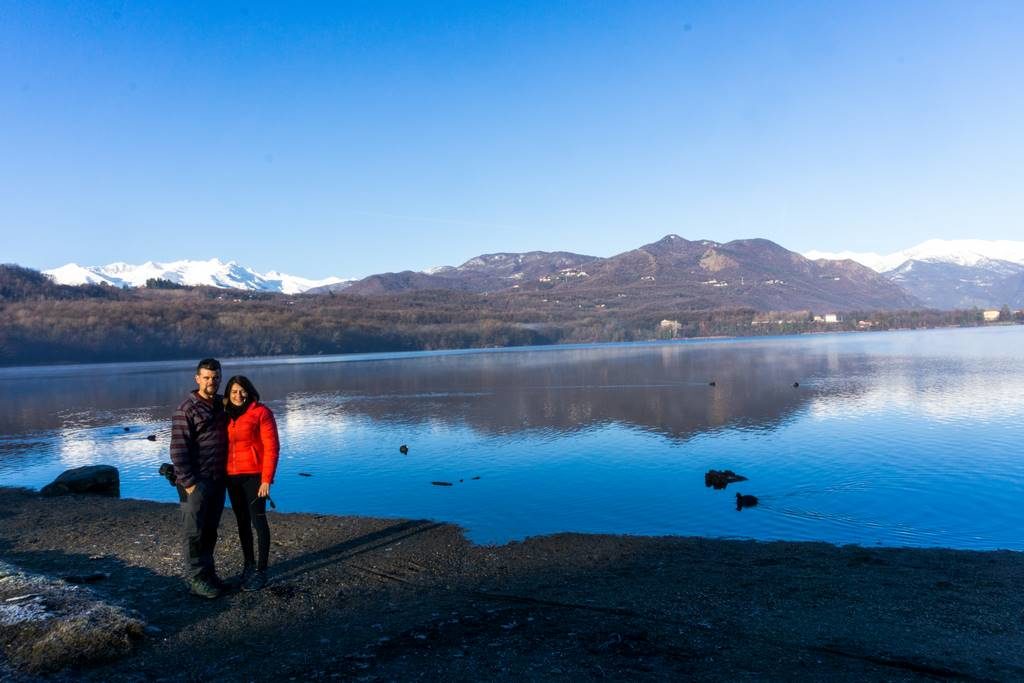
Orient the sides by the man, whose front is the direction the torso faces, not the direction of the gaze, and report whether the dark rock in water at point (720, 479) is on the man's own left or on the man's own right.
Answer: on the man's own left

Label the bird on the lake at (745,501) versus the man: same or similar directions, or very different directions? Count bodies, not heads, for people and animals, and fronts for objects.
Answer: very different directions

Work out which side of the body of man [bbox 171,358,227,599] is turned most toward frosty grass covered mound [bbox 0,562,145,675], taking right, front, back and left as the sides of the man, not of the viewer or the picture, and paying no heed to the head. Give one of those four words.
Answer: right

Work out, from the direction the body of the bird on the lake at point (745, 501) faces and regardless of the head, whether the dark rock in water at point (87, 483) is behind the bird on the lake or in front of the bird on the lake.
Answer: in front

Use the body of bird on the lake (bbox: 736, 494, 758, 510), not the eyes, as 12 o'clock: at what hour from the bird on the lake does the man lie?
The man is roughly at 10 o'clock from the bird on the lake.

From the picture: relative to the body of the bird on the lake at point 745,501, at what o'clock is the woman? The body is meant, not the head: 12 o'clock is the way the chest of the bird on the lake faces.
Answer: The woman is roughly at 10 o'clock from the bird on the lake.

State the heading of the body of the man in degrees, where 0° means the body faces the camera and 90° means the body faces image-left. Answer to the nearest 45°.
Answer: approximately 315°

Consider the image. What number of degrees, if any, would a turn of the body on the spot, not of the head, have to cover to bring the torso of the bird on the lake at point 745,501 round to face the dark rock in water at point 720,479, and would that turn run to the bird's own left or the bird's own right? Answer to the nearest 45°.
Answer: approximately 90° to the bird's own right

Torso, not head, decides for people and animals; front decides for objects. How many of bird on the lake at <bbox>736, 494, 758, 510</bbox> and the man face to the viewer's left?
1

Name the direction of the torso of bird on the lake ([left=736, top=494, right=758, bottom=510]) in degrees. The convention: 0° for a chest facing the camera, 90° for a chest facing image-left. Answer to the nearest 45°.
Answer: approximately 90°
